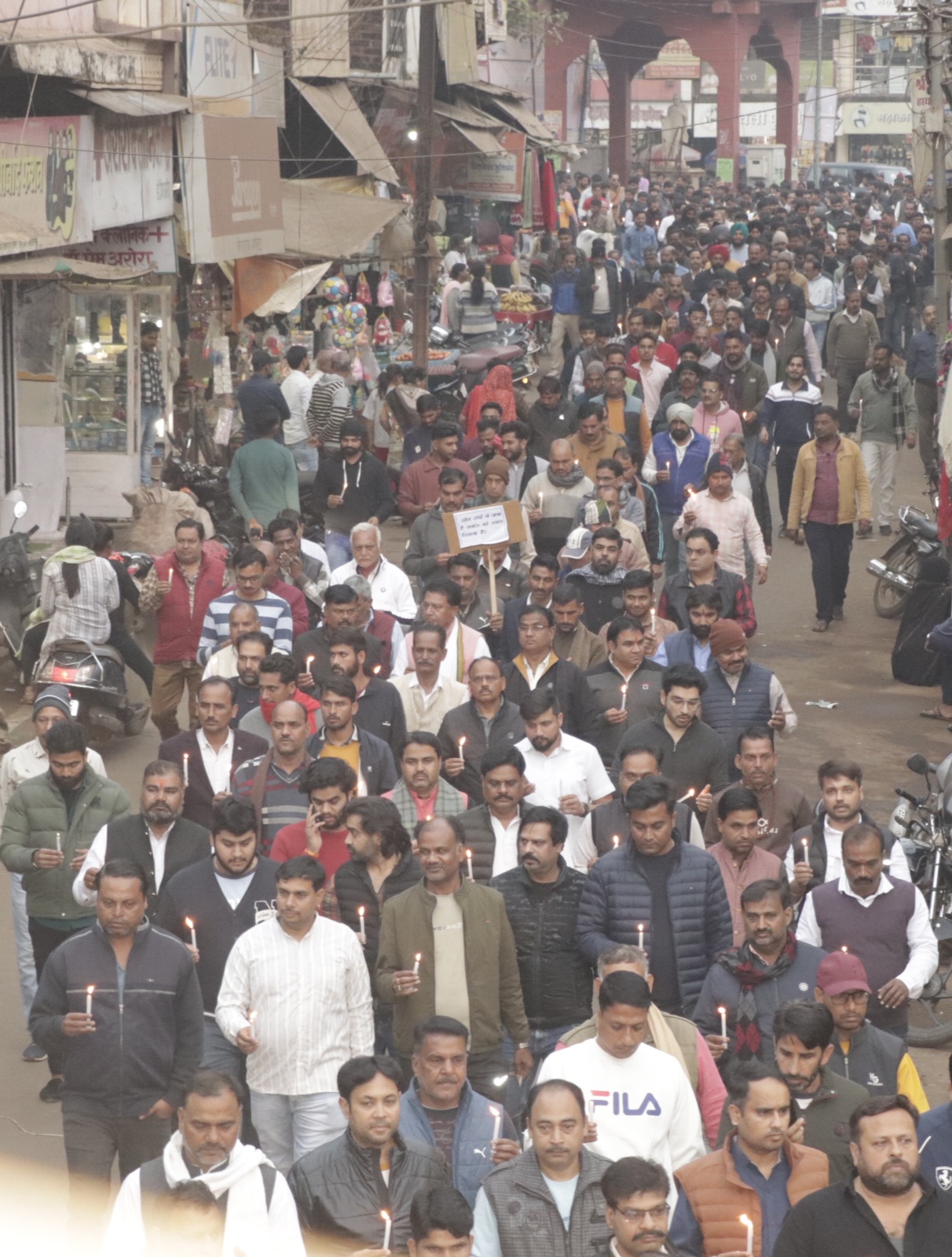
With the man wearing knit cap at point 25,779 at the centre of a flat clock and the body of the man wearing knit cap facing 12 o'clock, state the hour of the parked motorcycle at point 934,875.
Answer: The parked motorcycle is roughly at 9 o'clock from the man wearing knit cap.

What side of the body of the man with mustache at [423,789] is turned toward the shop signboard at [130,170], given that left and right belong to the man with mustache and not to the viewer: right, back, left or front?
back

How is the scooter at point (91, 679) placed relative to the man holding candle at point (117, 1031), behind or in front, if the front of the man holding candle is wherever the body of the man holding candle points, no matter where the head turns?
behind

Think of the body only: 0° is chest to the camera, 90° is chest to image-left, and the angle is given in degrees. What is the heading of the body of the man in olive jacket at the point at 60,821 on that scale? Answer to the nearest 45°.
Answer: approximately 0°

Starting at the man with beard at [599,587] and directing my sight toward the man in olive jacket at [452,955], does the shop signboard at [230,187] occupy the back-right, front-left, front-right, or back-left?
back-right

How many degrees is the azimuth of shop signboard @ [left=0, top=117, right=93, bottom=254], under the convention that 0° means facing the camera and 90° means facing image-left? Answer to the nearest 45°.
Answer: approximately 315°

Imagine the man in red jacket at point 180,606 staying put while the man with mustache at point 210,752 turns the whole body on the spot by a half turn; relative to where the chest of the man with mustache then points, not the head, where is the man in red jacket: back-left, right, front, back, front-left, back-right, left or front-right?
front

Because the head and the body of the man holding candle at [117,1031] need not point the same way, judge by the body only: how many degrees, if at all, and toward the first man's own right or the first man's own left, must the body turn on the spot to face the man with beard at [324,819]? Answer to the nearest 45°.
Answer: approximately 135° to the first man's own left

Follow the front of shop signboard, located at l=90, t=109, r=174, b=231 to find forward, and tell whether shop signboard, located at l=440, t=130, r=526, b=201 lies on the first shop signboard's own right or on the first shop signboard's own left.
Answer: on the first shop signboard's own left

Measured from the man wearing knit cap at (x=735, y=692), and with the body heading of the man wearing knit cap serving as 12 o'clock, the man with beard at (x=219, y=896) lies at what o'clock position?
The man with beard is roughly at 1 o'clock from the man wearing knit cap.
